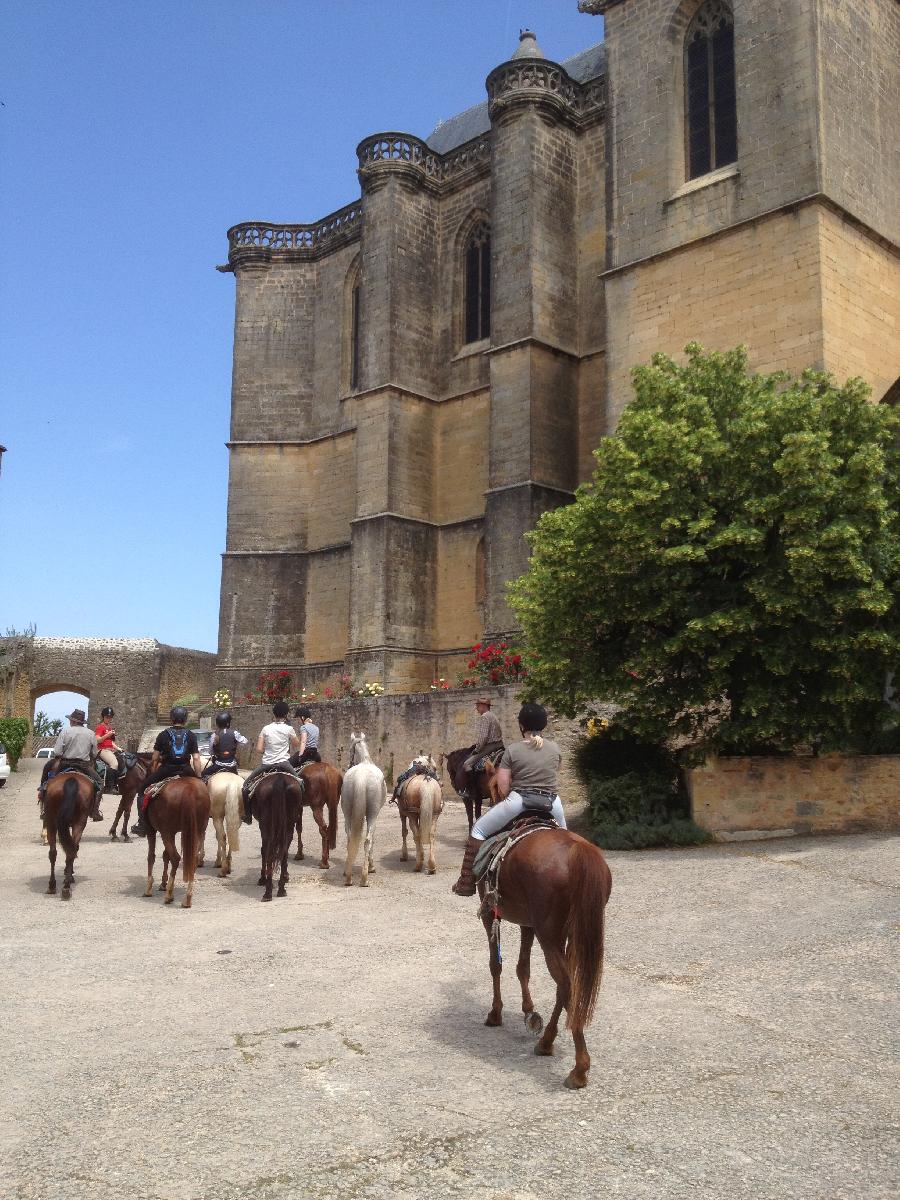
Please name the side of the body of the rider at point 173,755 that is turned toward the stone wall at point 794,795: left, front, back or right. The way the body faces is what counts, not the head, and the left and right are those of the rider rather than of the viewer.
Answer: right

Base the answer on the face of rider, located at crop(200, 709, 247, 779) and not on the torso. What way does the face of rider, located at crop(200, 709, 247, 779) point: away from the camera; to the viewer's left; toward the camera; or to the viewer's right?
away from the camera

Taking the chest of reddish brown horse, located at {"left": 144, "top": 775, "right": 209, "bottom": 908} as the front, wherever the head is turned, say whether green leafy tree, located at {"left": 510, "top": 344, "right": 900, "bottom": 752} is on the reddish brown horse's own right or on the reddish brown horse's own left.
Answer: on the reddish brown horse's own right

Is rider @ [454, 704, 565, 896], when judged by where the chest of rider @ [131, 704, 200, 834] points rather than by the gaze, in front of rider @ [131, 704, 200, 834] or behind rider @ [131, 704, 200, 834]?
behind

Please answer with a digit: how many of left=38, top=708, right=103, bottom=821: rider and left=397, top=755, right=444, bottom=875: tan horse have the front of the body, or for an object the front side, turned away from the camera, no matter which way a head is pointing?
2

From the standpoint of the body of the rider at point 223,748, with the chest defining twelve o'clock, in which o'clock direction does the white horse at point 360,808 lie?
The white horse is roughly at 4 o'clock from the rider.

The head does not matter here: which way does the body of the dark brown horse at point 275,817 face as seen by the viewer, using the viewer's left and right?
facing away from the viewer

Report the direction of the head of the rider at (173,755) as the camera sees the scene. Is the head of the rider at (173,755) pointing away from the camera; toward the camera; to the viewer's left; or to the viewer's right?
away from the camera

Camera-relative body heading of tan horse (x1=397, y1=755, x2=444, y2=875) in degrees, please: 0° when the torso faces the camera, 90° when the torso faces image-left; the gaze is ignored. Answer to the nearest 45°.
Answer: approximately 180°

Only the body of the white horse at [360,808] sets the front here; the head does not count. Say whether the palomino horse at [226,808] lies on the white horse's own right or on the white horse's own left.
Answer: on the white horse's own left

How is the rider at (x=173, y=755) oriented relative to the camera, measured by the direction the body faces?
away from the camera

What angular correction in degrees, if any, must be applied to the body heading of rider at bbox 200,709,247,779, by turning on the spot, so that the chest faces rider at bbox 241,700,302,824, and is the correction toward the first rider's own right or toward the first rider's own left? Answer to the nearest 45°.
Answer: approximately 135° to the first rider's own right

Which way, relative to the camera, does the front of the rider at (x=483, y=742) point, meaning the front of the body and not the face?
to the viewer's left

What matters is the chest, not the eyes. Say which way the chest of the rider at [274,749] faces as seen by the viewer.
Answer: away from the camera

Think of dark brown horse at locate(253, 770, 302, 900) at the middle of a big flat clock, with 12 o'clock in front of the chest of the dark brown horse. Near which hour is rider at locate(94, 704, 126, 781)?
The rider is roughly at 11 o'clock from the dark brown horse.

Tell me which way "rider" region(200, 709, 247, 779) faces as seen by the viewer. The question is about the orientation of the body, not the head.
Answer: away from the camera

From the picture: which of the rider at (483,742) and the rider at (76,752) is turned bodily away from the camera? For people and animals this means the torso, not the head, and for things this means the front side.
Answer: the rider at (76,752)
